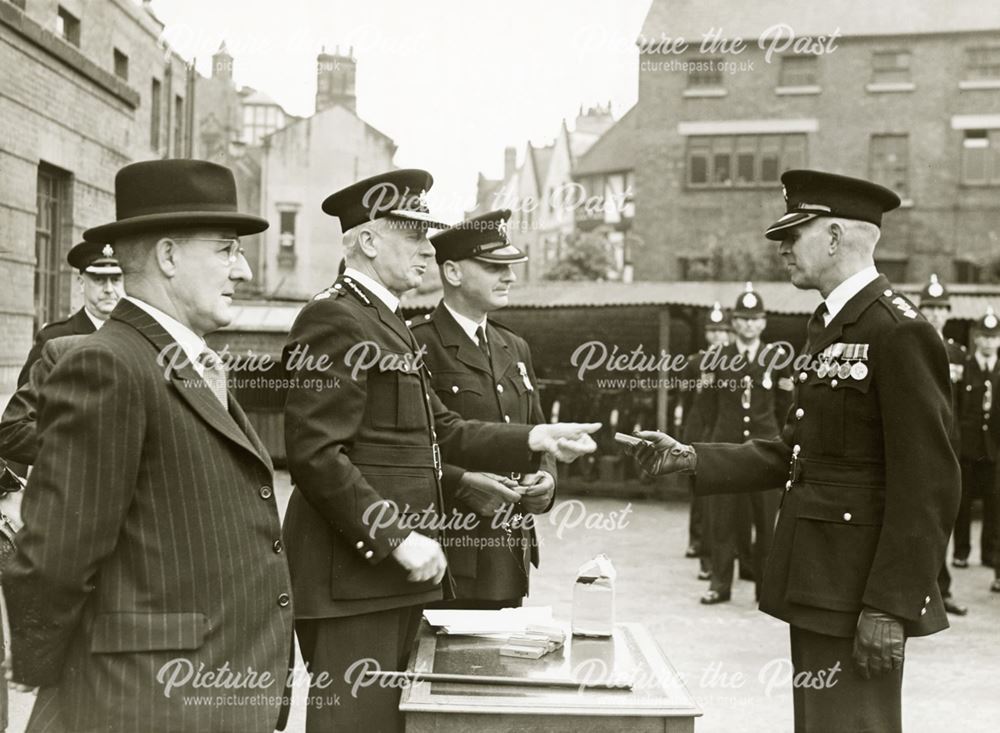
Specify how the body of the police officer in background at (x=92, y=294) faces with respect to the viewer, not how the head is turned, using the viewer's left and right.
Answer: facing the viewer and to the right of the viewer

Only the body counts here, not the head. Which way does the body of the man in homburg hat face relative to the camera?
to the viewer's right

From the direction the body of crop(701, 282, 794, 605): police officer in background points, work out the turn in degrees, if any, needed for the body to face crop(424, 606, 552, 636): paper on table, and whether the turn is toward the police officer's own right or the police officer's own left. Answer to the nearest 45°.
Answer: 0° — they already face it

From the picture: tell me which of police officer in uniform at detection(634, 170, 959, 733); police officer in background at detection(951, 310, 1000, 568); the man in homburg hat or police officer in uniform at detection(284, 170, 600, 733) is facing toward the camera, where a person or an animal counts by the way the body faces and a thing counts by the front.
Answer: the police officer in background

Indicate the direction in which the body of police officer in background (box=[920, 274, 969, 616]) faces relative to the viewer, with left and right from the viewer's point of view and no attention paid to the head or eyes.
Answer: facing the viewer

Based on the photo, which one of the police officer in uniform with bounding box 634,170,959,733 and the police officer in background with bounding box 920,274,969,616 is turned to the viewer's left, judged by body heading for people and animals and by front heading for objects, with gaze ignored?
the police officer in uniform

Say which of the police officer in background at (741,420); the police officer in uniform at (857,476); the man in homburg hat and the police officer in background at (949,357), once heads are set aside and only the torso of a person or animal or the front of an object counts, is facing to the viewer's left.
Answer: the police officer in uniform

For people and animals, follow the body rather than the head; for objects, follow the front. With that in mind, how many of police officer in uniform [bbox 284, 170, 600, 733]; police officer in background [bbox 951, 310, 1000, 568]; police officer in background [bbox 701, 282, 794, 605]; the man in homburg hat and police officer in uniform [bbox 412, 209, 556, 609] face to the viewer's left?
0

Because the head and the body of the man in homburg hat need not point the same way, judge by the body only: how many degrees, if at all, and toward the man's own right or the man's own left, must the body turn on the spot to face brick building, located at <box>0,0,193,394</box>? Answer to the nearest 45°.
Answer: approximately 90° to the man's own left

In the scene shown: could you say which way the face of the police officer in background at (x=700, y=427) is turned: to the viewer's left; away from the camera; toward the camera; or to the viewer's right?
toward the camera

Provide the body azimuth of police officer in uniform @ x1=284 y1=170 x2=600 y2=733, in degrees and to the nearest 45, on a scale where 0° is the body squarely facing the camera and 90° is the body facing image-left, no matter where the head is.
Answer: approximately 270°

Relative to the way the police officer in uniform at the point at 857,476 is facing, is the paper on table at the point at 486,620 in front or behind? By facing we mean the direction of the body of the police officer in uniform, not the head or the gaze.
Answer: in front

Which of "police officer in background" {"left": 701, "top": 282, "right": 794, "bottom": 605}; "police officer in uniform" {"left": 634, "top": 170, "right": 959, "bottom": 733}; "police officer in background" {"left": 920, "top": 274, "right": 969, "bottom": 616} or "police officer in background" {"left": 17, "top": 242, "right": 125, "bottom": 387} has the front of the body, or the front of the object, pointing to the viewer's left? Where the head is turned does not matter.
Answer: the police officer in uniform

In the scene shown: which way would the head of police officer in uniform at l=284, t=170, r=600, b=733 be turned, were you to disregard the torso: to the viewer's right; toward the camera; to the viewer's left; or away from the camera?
to the viewer's right

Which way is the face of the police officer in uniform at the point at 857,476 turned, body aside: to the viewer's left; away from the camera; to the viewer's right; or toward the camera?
to the viewer's left

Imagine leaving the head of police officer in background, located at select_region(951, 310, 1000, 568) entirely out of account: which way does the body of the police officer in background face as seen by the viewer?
toward the camera

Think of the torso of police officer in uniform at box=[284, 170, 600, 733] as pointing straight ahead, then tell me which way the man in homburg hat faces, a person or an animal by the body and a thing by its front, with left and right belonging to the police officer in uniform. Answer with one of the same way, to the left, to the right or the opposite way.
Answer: the same way

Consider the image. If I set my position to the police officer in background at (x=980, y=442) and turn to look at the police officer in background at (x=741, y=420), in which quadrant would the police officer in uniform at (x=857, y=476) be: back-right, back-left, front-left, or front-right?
front-left

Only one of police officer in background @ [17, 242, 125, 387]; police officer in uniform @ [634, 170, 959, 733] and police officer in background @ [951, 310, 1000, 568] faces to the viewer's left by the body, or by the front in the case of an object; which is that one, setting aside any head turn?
the police officer in uniform

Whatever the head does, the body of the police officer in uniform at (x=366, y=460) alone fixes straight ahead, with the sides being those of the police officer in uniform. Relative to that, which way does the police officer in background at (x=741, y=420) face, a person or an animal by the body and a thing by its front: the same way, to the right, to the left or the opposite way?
to the right

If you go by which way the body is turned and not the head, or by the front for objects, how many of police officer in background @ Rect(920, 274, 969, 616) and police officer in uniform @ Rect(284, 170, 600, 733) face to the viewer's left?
0

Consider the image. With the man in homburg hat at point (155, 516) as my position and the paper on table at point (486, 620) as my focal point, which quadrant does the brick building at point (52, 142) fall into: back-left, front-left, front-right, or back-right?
front-left
